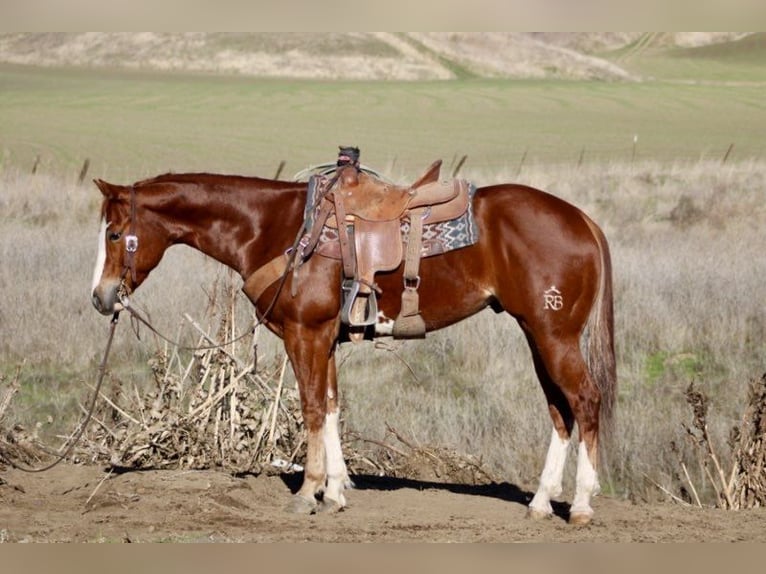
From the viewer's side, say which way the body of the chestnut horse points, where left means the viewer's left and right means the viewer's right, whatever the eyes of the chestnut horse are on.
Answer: facing to the left of the viewer

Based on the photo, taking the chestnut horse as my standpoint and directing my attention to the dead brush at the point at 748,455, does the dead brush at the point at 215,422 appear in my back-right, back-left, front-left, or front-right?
back-left

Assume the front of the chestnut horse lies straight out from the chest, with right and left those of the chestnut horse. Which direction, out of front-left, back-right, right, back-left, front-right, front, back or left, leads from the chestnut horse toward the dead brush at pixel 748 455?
back

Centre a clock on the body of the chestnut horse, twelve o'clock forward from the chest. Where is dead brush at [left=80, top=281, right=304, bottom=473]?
The dead brush is roughly at 1 o'clock from the chestnut horse.

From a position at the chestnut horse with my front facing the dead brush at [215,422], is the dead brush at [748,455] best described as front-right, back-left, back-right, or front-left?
back-right

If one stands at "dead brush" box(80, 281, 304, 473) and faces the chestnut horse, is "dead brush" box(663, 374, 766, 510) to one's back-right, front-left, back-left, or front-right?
front-left
